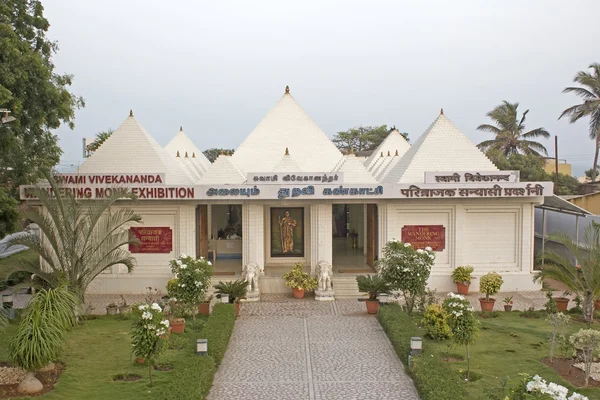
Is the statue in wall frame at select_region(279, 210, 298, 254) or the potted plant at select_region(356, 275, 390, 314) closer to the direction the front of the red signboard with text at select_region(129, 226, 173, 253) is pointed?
the potted plant

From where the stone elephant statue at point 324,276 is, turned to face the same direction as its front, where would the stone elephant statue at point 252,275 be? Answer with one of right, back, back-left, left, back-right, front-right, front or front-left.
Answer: right

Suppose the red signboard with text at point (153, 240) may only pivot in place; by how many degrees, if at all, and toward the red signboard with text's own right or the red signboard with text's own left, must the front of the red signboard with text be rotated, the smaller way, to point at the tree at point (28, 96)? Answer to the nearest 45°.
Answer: approximately 45° to the red signboard with text's own right

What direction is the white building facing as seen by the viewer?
toward the camera

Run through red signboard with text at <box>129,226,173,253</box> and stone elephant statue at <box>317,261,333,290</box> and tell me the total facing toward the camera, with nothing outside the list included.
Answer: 2

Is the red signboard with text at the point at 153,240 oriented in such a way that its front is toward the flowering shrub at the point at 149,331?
yes

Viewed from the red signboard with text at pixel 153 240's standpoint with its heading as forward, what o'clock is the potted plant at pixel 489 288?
The potted plant is roughly at 10 o'clock from the red signboard with text.

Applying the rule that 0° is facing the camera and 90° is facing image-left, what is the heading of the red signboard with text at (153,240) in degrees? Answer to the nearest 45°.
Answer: approximately 0°

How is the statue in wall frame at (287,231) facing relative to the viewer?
toward the camera
